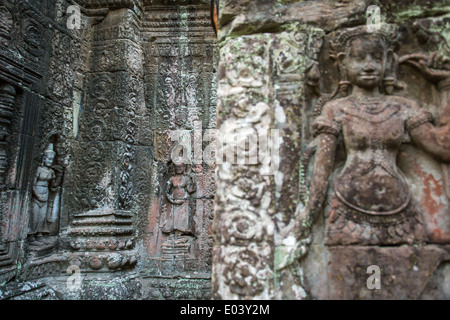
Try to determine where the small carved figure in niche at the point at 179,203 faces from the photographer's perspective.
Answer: facing the viewer

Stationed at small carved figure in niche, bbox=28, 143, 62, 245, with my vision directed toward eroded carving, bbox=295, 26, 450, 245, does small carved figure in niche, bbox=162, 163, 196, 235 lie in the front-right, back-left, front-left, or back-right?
front-left

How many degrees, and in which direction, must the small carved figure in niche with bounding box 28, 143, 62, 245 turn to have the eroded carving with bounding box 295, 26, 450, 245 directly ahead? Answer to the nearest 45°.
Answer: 0° — it already faces it

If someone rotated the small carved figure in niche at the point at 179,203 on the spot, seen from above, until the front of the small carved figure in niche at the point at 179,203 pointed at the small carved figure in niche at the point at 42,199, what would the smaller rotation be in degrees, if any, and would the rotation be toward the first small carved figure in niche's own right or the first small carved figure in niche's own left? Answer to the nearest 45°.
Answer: approximately 90° to the first small carved figure in niche's own right

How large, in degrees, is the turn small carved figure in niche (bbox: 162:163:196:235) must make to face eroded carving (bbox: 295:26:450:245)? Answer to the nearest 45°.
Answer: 0° — it already faces it

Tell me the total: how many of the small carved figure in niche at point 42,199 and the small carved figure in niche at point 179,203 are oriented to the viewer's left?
0

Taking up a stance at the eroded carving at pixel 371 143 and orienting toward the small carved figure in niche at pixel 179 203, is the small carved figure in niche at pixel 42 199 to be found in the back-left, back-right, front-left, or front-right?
front-left

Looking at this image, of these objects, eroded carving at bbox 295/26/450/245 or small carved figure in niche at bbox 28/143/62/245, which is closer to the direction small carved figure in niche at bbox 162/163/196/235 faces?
the eroded carving

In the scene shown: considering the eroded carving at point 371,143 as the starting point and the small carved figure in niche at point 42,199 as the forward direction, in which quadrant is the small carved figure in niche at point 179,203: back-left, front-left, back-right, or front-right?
front-right
